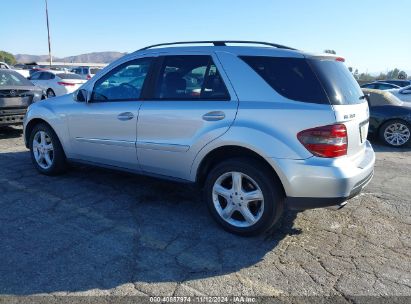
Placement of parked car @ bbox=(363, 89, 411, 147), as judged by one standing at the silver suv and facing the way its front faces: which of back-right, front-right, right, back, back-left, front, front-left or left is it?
right

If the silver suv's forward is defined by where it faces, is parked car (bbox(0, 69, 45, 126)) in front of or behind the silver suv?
in front

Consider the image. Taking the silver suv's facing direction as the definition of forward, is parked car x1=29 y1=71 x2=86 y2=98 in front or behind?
in front

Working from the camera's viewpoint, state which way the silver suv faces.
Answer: facing away from the viewer and to the left of the viewer
